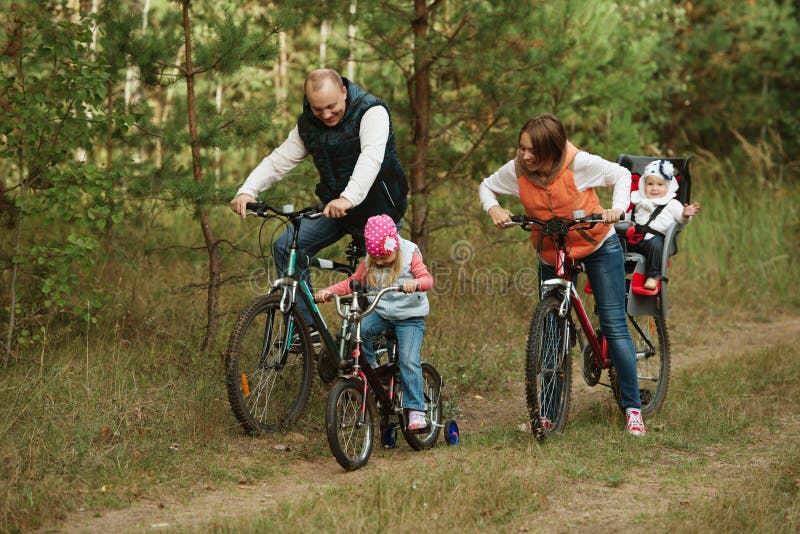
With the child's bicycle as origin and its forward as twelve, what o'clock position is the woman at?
The woman is roughly at 7 o'clock from the child's bicycle.

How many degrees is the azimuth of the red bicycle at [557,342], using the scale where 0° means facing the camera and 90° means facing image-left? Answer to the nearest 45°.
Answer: approximately 45°

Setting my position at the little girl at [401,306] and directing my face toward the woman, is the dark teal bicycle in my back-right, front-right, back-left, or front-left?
back-left

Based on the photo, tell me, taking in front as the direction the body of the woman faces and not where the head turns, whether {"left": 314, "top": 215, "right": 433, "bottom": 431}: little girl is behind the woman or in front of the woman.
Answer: in front

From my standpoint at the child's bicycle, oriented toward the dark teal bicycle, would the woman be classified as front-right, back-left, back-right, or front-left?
back-right

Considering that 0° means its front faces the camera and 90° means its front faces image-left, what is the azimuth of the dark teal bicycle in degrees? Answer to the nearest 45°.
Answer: approximately 45°

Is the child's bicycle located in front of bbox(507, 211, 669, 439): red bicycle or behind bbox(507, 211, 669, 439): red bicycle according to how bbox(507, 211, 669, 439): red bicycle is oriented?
in front

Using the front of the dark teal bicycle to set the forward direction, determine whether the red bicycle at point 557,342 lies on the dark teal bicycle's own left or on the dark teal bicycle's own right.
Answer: on the dark teal bicycle's own left

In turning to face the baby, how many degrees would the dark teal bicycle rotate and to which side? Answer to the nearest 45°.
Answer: approximately 135° to its left

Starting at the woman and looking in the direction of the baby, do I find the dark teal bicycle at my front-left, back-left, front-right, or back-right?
back-left

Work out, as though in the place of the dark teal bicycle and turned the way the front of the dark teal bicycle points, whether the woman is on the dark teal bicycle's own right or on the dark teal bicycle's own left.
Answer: on the dark teal bicycle's own left

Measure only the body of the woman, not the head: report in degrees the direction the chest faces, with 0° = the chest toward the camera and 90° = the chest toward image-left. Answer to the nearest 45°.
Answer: approximately 45°

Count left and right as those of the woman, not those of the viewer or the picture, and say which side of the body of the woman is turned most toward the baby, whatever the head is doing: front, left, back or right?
back
